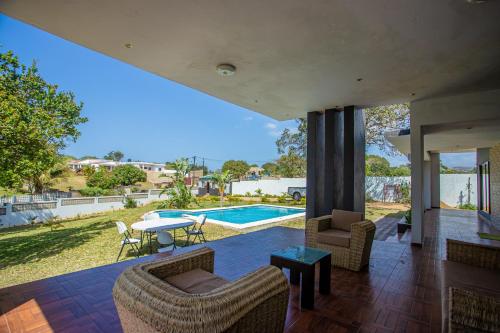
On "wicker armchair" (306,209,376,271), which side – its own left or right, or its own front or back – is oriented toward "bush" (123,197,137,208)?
right

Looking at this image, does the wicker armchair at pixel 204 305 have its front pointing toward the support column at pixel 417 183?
yes

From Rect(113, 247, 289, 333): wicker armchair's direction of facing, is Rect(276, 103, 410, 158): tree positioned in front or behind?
in front

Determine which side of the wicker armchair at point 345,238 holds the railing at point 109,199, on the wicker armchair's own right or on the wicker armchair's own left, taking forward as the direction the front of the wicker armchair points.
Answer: on the wicker armchair's own right

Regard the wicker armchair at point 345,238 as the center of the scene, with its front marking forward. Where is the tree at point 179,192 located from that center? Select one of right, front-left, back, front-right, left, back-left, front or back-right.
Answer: right

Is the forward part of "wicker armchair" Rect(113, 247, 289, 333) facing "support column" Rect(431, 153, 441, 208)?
yes

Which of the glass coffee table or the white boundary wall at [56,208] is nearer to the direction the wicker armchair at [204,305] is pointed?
the glass coffee table

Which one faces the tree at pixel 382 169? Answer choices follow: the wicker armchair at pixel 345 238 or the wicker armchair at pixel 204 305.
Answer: the wicker armchair at pixel 204 305

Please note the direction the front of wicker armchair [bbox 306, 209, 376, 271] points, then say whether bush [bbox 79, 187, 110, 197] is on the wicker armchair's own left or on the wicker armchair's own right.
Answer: on the wicker armchair's own right

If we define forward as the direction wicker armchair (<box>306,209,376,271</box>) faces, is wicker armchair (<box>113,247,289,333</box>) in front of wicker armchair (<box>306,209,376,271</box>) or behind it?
in front

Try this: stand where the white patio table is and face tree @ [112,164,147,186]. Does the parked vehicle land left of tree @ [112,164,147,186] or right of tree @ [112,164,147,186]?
right

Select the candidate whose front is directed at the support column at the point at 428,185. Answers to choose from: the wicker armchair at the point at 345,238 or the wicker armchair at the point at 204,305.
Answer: the wicker armchair at the point at 204,305

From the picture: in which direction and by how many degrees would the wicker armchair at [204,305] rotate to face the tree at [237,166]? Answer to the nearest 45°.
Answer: approximately 45° to its left

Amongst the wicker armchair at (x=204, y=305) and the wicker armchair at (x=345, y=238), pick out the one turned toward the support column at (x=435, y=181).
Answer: the wicker armchair at (x=204, y=305)

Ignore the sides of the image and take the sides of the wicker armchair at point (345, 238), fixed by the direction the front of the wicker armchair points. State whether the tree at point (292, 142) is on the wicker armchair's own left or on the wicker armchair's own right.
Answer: on the wicker armchair's own right

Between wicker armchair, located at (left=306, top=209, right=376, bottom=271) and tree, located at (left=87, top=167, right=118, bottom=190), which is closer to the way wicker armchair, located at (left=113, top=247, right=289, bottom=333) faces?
the wicker armchair

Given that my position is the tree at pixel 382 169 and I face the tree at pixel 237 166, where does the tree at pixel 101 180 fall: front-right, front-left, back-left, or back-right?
front-left

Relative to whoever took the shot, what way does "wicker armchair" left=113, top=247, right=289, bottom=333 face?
facing away from the viewer and to the right of the viewer
